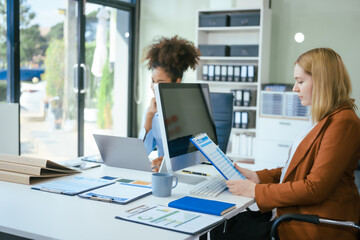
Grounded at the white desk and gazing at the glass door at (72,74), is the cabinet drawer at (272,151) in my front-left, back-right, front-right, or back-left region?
front-right

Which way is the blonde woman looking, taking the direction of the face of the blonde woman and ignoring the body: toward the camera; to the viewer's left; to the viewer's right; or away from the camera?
to the viewer's left

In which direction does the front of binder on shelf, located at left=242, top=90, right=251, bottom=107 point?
toward the camera

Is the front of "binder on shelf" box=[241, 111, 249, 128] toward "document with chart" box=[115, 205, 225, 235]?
yes

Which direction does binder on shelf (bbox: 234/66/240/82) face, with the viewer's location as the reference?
facing the viewer

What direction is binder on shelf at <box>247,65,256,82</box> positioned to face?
toward the camera

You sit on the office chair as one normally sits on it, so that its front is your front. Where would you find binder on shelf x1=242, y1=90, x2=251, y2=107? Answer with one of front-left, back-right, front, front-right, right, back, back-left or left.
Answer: right

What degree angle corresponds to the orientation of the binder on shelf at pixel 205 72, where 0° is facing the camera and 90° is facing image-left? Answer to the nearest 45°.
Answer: approximately 0°

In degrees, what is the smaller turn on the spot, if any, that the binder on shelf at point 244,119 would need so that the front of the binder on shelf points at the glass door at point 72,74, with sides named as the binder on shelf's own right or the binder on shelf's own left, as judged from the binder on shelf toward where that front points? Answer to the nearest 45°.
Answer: approximately 90° to the binder on shelf's own right

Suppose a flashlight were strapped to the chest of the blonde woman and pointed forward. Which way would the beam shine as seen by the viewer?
to the viewer's left
